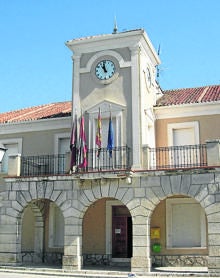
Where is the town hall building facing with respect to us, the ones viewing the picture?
facing the viewer
